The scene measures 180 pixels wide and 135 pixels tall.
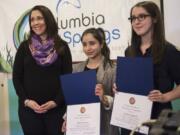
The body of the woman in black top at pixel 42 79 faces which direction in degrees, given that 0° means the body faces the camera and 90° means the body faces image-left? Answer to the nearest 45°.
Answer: approximately 0°

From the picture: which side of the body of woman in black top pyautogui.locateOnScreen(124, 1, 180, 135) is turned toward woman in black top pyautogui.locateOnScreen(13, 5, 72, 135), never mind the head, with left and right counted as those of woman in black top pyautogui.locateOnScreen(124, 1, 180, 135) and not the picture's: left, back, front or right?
right

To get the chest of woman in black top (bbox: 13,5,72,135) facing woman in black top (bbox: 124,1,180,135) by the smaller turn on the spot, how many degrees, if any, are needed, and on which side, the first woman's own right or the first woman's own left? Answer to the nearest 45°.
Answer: approximately 45° to the first woman's own left
